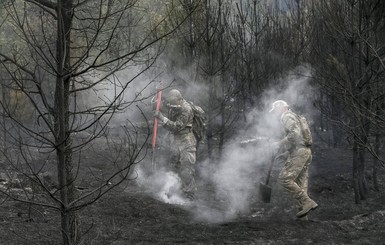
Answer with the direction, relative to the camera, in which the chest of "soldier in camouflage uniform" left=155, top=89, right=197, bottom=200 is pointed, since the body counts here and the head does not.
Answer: to the viewer's left

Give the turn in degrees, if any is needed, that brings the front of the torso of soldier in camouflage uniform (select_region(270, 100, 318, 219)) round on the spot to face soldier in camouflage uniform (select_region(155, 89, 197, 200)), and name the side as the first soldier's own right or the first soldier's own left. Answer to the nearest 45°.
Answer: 0° — they already face them

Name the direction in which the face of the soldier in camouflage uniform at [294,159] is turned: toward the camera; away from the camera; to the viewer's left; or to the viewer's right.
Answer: to the viewer's left

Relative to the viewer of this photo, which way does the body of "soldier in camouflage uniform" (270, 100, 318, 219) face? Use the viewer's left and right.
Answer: facing to the left of the viewer

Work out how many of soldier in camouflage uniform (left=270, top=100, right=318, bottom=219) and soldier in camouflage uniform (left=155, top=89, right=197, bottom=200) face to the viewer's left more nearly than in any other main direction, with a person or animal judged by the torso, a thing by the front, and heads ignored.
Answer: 2

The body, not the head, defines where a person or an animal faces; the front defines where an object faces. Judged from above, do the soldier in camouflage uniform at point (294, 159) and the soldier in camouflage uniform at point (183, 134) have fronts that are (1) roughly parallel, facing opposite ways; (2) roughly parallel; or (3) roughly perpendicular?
roughly parallel

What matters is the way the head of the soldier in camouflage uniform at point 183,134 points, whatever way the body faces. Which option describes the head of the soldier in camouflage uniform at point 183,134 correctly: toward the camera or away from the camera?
toward the camera
